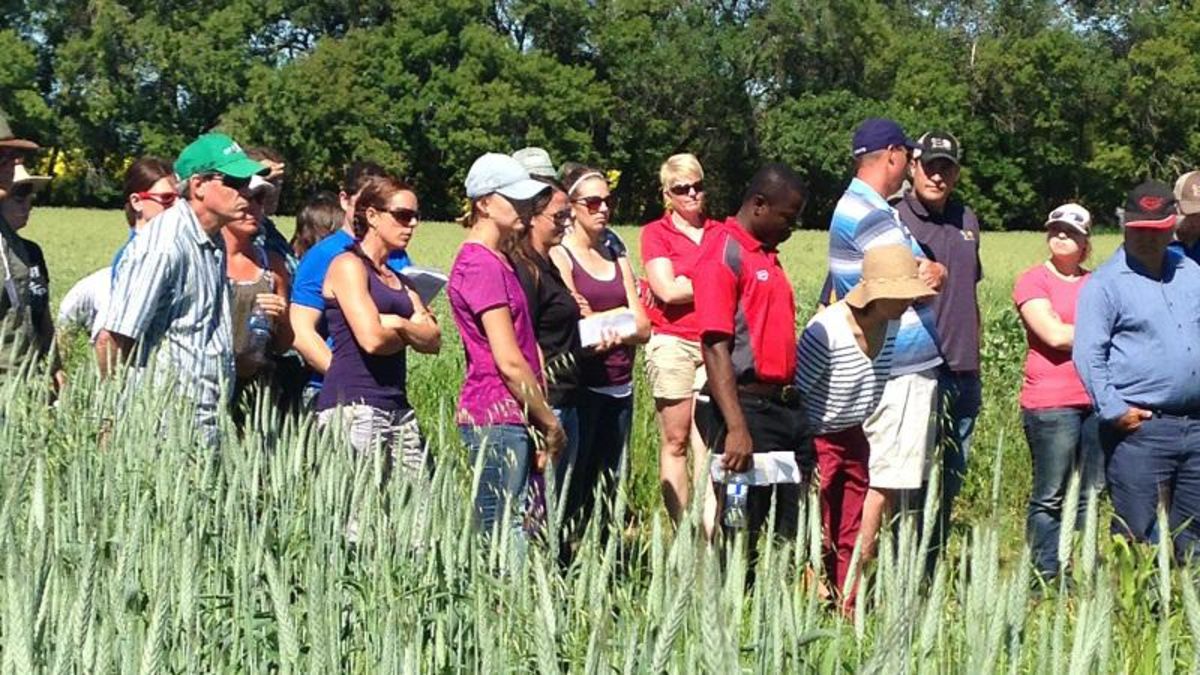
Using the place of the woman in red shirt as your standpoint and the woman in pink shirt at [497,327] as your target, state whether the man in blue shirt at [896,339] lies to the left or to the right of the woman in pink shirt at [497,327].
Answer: left

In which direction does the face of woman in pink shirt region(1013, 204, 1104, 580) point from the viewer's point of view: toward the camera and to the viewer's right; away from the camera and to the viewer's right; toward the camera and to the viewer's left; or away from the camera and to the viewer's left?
toward the camera and to the viewer's left

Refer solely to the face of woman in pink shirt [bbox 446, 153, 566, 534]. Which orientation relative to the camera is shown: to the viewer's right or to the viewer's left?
to the viewer's right

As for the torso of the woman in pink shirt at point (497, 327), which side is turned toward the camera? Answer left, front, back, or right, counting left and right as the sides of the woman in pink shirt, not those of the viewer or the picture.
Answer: right

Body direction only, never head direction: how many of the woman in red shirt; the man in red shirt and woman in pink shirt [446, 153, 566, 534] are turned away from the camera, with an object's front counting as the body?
0

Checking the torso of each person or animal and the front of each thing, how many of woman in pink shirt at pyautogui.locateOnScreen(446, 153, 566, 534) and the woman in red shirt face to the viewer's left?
0

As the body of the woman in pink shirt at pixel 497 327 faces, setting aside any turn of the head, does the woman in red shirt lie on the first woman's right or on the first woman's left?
on the first woman's left

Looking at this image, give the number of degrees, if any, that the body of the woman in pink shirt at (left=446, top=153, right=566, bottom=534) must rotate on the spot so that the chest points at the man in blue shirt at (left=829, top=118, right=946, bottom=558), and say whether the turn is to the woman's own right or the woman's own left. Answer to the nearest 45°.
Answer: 0° — they already face them

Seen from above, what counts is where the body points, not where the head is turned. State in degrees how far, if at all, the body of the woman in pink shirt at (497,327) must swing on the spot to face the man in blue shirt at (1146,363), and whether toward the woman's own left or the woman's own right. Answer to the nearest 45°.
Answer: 0° — they already face them

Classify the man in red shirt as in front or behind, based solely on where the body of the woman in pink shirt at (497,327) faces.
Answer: in front

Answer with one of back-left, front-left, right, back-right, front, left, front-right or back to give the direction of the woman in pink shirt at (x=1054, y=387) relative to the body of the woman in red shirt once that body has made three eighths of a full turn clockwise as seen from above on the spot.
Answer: back

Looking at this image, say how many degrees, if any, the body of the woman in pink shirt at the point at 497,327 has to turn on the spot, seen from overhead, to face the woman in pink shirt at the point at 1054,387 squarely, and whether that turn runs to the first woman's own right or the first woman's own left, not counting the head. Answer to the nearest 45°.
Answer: approximately 45° to the first woman's own left
